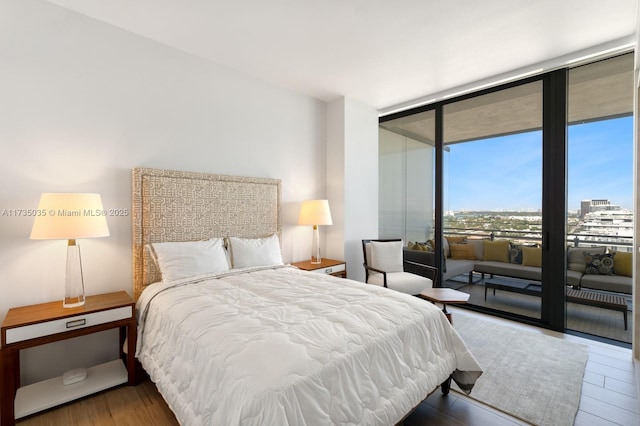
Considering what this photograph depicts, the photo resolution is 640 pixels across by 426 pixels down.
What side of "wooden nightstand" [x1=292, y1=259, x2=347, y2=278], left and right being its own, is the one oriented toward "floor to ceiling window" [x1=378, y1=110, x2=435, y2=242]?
left

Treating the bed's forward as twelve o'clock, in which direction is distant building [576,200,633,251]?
The distant building is roughly at 10 o'clock from the bed.

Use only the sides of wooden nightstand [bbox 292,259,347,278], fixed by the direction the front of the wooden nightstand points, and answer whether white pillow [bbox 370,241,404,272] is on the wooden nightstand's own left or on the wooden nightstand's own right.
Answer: on the wooden nightstand's own left

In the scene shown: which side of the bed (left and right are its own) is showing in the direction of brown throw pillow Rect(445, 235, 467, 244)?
left

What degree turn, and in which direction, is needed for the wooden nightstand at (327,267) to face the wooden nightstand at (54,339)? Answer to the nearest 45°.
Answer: approximately 90° to its right

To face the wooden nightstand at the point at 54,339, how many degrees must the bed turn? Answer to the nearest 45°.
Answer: approximately 135° to its right

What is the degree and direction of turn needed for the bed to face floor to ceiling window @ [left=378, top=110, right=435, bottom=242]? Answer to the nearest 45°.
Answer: approximately 90° to its left

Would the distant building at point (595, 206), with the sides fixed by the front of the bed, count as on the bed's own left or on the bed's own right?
on the bed's own left

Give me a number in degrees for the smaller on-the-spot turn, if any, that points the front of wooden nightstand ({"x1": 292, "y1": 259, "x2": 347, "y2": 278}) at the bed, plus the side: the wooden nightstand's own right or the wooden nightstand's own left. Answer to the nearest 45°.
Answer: approximately 45° to the wooden nightstand's own right
